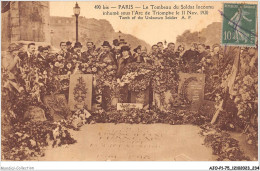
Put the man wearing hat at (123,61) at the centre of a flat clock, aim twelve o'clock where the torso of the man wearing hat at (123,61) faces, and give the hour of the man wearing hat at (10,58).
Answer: the man wearing hat at (10,58) is roughly at 3 o'clock from the man wearing hat at (123,61).

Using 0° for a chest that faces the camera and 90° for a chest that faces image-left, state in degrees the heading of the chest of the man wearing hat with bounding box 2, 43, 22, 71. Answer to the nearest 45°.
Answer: approximately 315°
